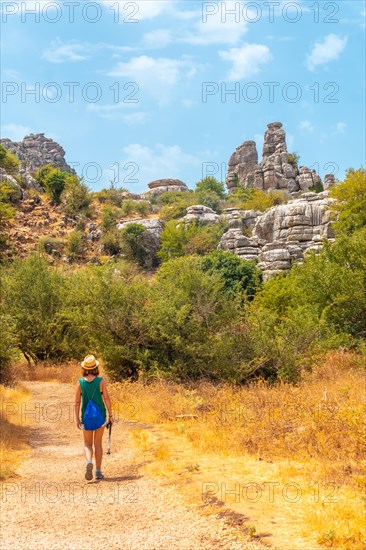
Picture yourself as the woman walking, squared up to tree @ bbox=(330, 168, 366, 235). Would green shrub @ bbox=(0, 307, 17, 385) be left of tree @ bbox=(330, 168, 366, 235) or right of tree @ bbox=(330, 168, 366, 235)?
left

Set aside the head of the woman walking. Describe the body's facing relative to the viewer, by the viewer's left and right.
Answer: facing away from the viewer

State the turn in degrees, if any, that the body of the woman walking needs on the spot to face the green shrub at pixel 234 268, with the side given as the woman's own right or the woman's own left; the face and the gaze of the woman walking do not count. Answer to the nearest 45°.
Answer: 0° — they already face it

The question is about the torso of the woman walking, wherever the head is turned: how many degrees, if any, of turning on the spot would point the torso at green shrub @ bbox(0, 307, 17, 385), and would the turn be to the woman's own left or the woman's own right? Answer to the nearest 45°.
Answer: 0° — they already face it

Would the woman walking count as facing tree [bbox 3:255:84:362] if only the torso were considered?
yes
